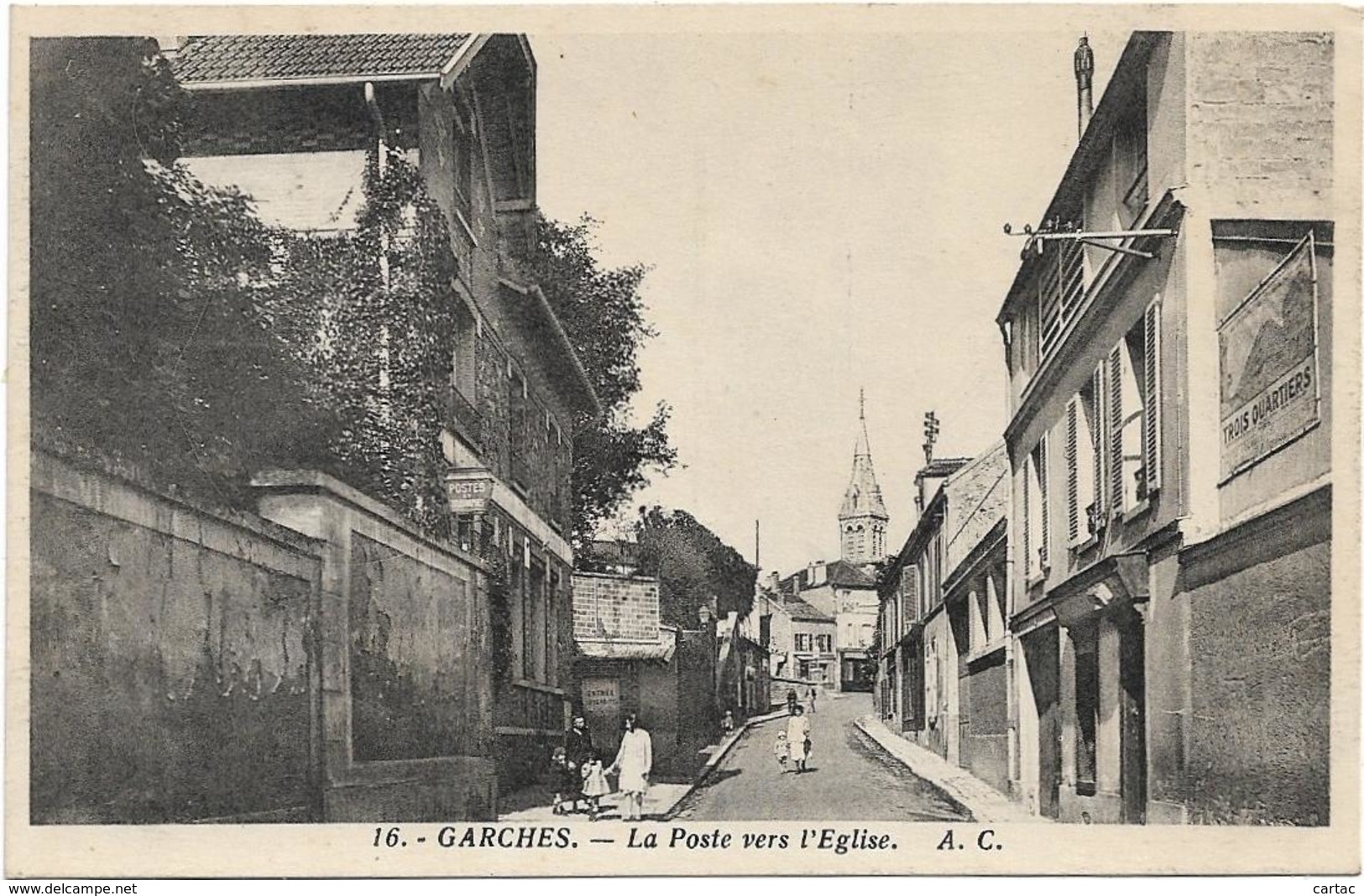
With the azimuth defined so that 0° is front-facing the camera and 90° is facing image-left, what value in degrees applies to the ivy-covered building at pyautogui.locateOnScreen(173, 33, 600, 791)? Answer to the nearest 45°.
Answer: approximately 270°

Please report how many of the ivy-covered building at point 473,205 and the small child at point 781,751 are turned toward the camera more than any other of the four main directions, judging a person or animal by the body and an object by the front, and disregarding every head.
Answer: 1

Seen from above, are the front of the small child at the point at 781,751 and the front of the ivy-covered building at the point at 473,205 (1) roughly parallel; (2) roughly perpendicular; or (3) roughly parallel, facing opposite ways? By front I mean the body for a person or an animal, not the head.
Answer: roughly perpendicular
